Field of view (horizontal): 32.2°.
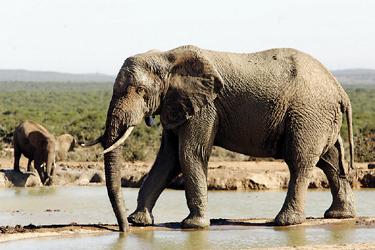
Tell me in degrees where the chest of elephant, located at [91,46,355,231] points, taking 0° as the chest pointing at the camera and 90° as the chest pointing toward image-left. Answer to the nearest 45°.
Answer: approximately 90°

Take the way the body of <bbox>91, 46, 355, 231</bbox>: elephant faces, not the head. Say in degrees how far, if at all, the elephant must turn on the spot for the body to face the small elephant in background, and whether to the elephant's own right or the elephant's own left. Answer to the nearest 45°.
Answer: approximately 45° to the elephant's own right

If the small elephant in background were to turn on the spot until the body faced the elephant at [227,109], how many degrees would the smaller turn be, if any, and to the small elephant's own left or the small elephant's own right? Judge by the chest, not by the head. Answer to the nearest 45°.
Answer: approximately 45° to the small elephant's own right

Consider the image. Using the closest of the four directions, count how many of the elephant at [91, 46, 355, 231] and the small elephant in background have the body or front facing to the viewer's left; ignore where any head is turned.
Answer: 1
